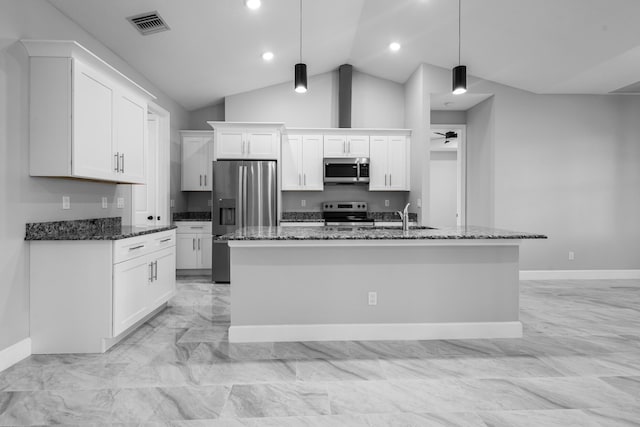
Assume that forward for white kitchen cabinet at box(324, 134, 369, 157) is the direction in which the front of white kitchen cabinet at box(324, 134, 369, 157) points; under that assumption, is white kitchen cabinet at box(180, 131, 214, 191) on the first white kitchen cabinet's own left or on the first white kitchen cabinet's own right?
on the first white kitchen cabinet's own right

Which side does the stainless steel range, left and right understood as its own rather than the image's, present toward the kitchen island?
front

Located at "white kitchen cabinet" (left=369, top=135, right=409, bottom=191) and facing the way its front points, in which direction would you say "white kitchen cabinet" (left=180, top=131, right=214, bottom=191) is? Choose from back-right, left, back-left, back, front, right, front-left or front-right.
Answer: right

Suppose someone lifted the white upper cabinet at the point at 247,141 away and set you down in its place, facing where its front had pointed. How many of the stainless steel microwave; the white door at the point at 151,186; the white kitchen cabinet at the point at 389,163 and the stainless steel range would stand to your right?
1

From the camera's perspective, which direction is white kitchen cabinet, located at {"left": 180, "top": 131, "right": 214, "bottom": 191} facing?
toward the camera

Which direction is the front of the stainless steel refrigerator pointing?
toward the camera

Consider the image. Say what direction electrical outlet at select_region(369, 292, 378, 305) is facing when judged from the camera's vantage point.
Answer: facing the viewer

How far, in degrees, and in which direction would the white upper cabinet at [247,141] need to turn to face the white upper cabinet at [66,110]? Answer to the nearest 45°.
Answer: approximately 45° to its right

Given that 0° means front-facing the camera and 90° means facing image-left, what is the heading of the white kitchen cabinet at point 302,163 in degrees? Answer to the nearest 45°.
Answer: approximately 0°

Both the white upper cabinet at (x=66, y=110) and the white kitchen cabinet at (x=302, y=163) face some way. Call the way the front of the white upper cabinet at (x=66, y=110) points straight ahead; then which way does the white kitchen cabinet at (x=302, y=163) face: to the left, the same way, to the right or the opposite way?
to the right

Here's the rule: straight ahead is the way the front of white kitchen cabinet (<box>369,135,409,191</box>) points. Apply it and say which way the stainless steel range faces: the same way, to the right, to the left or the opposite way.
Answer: the same way

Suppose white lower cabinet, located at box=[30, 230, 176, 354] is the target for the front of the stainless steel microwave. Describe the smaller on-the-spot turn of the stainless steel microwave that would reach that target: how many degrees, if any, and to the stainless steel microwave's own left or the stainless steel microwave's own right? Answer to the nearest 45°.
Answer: approximately 45° to the stainless steel microwave's own right

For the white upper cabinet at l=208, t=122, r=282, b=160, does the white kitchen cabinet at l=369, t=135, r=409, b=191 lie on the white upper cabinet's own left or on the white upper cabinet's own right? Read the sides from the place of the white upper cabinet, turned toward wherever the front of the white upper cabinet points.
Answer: on the white upper cabinet's own left

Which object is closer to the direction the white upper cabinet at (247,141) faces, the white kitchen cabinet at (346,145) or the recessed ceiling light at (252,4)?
the recessed ceiling light

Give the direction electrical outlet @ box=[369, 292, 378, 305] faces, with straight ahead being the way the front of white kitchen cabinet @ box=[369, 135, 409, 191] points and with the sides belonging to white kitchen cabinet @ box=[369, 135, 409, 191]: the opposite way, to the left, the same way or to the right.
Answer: the same way

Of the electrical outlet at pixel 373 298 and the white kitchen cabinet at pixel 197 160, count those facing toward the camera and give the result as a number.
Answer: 2

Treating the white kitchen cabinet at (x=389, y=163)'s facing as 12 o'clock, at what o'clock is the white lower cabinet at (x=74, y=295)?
The white lower cabinet is roughly at 1 o'clock from the white kitchen cabinet.

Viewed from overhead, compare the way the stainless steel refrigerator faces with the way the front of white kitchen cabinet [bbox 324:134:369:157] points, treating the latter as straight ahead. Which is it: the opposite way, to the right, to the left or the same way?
the same way
